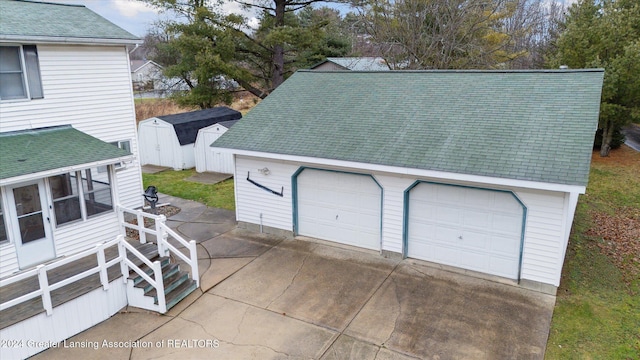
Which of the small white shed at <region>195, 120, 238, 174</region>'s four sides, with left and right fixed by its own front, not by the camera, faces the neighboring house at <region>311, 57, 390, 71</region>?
back

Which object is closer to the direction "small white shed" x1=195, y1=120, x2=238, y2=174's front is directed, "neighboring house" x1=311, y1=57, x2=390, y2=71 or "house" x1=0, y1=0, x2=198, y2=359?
the house

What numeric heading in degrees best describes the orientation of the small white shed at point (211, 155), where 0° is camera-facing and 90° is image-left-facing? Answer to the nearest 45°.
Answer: approximately 45°
